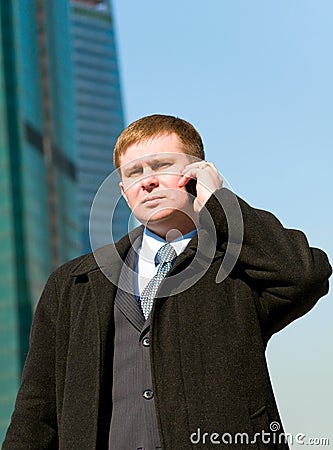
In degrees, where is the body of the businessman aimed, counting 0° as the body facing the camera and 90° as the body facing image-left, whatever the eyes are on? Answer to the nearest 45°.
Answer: approximately 0°
